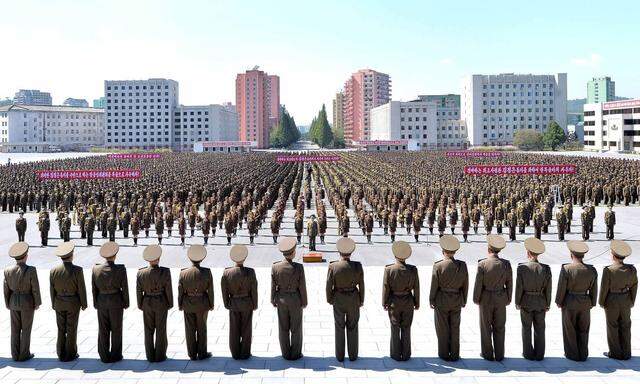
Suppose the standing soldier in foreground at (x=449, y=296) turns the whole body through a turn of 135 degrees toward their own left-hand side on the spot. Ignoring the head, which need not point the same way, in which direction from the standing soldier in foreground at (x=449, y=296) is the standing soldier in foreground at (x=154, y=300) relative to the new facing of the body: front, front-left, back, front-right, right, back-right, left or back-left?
front-right

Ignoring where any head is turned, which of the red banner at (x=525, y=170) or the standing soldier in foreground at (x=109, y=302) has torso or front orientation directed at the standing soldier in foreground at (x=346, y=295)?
the red banner

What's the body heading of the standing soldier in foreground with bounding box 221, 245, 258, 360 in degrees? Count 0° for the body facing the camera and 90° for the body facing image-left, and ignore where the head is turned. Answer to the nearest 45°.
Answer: approximately 180°

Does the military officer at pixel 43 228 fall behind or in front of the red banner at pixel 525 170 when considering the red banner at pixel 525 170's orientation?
in front

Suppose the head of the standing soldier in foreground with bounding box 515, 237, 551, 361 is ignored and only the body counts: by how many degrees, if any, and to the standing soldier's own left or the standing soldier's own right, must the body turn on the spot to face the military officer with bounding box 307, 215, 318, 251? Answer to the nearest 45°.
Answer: approximately 45° to the standing soldier's own left

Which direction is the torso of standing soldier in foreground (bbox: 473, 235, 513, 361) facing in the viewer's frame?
away from the camera

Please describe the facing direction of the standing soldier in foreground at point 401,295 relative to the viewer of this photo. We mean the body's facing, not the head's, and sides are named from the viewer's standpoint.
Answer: facing away from the viewer

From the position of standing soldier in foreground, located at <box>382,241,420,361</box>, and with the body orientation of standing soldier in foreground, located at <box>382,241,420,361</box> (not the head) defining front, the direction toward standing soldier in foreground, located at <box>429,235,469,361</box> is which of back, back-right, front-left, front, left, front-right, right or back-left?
right

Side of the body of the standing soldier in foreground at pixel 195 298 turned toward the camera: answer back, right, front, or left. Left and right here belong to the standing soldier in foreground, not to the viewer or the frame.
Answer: back

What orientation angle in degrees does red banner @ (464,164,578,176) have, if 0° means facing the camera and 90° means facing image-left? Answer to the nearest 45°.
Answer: approximately 0°

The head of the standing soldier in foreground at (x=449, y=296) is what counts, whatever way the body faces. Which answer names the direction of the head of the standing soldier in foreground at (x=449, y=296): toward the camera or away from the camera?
away from the camera

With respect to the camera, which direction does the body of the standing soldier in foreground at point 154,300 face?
away from the camera

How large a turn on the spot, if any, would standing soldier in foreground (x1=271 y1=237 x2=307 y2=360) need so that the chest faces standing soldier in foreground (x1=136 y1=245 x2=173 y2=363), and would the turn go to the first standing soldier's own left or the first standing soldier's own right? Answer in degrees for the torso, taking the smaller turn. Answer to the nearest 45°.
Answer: approximately 90° to the first standing soldier's own left

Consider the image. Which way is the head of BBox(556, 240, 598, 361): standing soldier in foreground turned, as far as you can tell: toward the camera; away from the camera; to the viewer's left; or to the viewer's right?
away from the camera

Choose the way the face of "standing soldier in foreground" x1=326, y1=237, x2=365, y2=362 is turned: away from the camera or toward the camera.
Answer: away from the camera

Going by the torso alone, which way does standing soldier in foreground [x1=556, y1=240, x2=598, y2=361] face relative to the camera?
away from the camera

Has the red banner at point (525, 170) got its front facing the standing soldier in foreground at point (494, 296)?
yes
